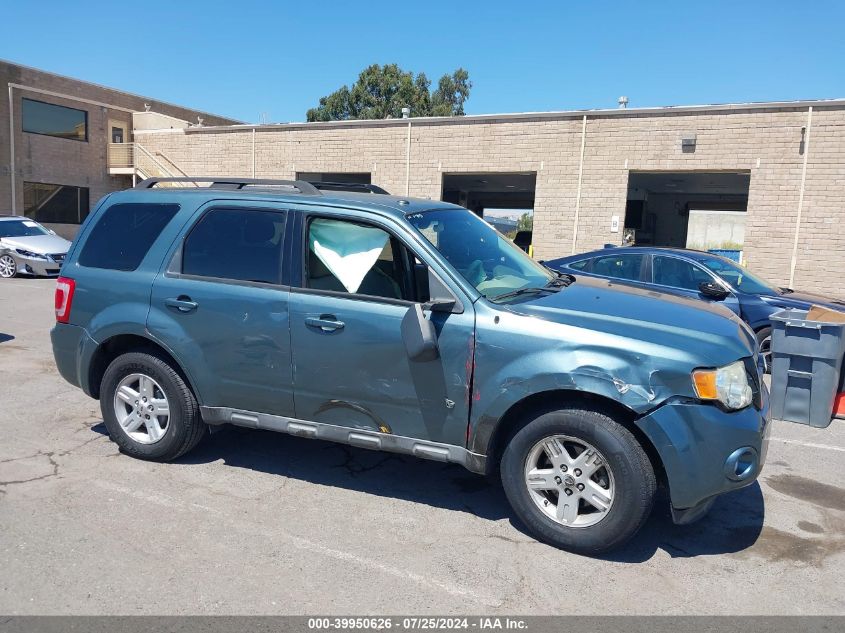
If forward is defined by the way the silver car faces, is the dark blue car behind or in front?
in front

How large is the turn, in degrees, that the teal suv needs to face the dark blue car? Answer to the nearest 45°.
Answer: approximately 90° to its left

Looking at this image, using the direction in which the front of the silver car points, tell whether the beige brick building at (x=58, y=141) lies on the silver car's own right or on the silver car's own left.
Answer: on the silver car's own left

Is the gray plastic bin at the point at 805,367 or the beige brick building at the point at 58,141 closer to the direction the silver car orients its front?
the gray plastic bin

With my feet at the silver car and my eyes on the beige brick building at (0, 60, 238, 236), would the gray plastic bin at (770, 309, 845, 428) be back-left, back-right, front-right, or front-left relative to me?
back-right

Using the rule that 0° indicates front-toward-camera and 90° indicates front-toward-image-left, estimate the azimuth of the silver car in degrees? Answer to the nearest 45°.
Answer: approximately 315°

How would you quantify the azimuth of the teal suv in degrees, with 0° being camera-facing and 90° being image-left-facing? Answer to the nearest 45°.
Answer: approximately 315°

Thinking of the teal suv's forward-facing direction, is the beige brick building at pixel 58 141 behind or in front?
behind

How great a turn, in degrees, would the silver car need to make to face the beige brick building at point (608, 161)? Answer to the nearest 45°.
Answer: approximately 45° to its left

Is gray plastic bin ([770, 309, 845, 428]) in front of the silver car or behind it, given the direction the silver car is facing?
in front
